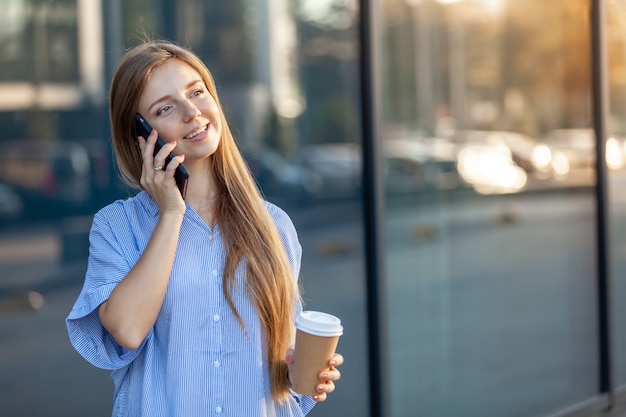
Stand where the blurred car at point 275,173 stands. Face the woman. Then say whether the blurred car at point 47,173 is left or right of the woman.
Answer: right

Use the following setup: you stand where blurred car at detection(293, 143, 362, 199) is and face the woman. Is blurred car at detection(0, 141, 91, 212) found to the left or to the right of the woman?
right

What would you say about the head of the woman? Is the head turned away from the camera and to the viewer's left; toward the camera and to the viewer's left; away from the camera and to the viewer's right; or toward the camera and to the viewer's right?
toward the camera and to the viewer's right

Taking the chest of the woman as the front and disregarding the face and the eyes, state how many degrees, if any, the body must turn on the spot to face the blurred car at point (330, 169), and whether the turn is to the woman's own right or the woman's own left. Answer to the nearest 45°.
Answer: approximately 180°

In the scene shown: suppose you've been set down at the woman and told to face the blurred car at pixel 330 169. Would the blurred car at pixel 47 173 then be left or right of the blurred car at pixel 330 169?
left

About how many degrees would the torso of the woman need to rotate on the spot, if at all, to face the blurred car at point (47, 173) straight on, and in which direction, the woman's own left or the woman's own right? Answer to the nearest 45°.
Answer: approximately 180°

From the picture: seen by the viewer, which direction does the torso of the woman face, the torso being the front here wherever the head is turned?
toward the camera

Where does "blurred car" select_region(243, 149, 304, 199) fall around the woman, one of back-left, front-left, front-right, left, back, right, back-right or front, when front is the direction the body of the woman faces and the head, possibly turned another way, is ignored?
back
